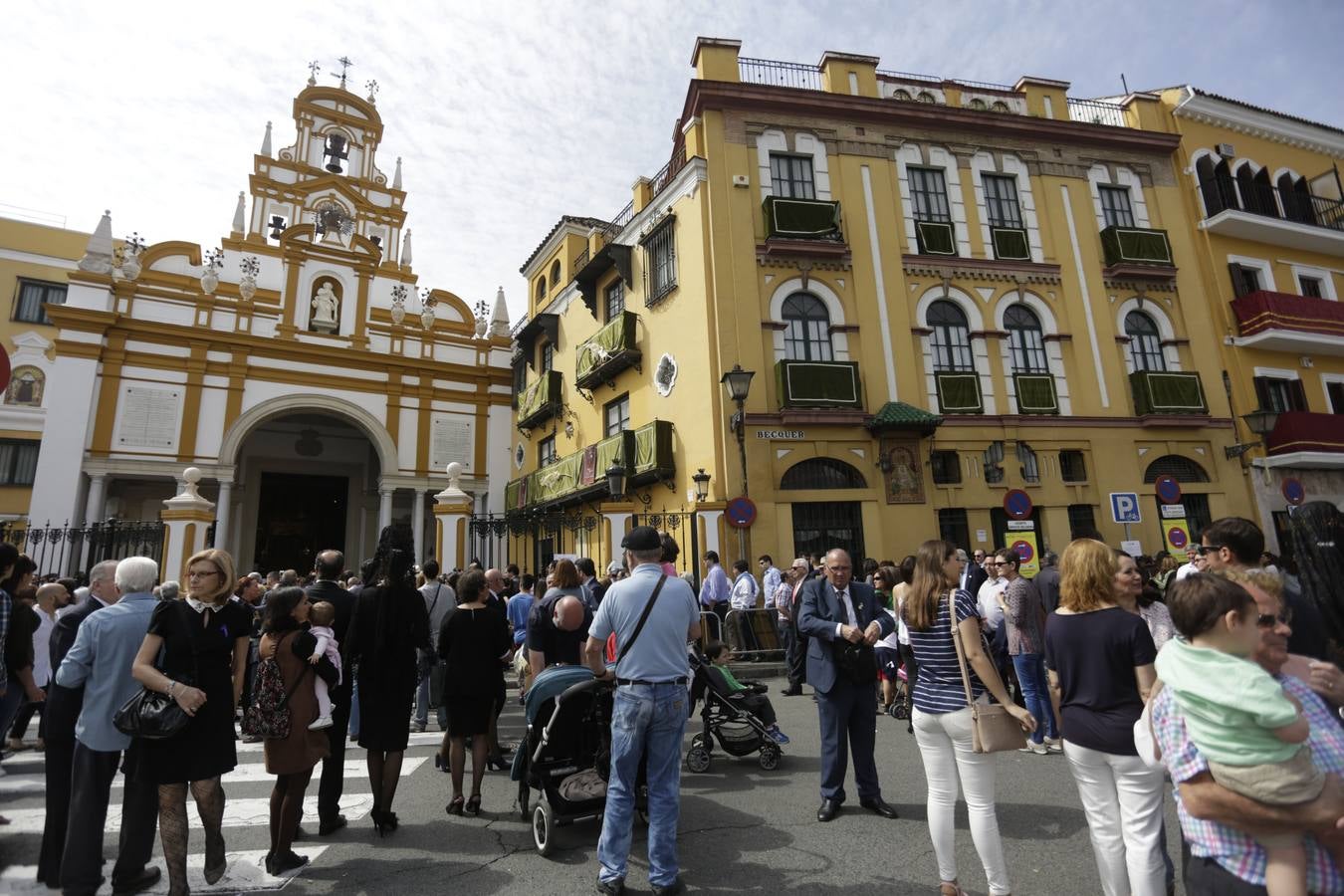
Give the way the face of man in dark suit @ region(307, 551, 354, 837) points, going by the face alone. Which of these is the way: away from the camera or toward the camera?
away from the camera

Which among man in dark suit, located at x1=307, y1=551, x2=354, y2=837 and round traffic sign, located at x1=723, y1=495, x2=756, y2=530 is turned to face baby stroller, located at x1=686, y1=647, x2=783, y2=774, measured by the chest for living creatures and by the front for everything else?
the round traffic sign

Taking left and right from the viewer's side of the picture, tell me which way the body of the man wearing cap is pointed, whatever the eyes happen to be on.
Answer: facing away from the viewer

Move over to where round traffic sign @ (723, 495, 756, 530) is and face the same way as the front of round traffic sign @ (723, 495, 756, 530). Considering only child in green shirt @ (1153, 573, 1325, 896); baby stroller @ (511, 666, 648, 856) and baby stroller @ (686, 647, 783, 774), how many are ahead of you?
3

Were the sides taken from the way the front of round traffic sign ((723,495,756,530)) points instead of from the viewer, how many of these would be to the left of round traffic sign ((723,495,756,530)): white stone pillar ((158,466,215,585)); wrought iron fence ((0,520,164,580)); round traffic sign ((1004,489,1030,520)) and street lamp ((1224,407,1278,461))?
2

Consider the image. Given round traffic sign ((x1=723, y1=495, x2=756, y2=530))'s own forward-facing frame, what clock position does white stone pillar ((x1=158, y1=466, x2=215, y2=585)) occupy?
The white stone pillar is roughly at 3 o'clock from the round traffic sign.

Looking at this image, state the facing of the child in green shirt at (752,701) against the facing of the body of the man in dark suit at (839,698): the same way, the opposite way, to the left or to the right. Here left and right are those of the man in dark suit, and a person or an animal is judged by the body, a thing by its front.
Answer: to the left

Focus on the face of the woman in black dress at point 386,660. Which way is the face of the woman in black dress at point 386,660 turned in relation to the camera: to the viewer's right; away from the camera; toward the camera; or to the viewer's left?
away from the camera

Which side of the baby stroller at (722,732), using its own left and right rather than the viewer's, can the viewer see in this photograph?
right

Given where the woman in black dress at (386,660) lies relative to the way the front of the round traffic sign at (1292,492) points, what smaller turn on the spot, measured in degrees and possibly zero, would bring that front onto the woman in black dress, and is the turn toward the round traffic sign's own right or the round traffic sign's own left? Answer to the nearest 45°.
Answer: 0° — it already faces them

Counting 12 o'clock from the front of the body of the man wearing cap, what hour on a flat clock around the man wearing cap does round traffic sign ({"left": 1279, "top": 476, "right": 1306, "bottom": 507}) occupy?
The round traffic sign is roughly at 2 o'clock from the man wearing cap.

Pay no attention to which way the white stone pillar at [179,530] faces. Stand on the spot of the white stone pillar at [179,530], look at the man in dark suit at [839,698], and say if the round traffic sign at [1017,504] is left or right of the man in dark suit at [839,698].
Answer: left

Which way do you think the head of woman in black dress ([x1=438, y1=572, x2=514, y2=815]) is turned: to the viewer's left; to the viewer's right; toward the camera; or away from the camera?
away from the camera

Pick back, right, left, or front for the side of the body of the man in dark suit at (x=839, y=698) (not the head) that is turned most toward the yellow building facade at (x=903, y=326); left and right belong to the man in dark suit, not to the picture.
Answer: back
